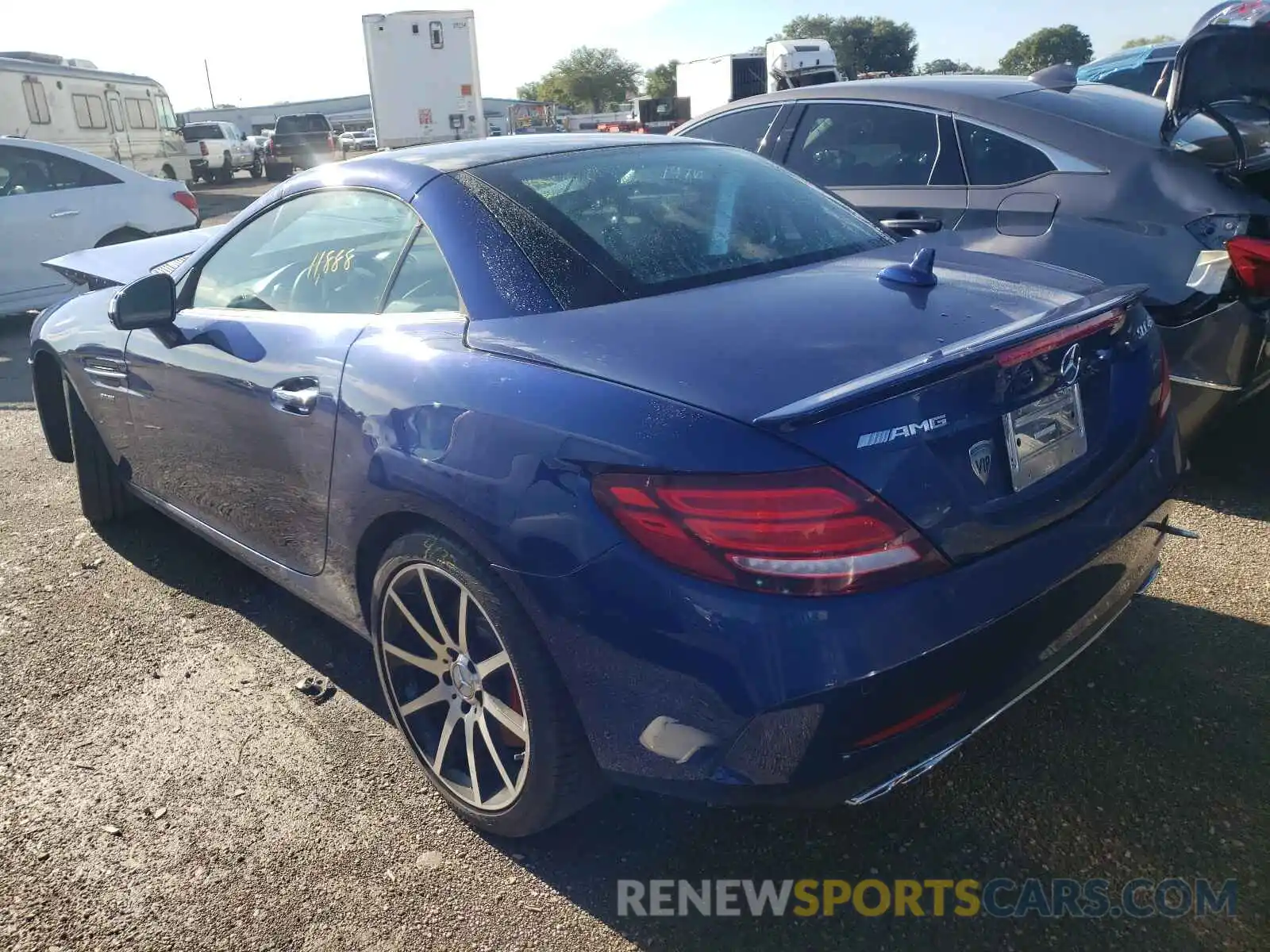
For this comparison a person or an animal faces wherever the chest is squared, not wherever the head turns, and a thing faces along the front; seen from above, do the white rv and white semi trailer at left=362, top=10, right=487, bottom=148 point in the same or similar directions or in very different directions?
very different directions

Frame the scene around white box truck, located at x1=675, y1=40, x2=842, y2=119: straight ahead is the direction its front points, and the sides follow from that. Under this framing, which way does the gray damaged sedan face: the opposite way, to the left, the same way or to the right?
the opposite way

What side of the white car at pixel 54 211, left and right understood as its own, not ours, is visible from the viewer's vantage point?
left

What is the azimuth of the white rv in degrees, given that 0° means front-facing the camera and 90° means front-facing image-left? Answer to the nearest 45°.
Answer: approximately 225°

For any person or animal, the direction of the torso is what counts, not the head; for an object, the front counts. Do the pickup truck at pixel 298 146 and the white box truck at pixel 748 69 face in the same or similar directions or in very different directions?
very different directions

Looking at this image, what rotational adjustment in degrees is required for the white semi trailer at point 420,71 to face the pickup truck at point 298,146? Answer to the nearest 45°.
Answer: approximately 180°

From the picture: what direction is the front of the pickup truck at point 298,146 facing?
away from the camera

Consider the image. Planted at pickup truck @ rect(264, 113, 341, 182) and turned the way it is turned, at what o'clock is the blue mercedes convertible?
The blue mercedes convertible is roughly at 6 o'clock from the pickup truck.

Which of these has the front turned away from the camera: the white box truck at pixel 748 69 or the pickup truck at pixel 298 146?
the pickup truck
